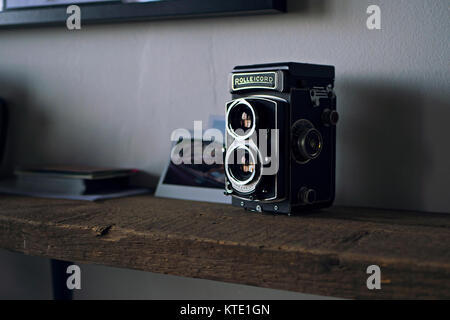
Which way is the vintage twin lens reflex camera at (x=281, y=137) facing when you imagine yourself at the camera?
facing the viewer and to the left of the viewer
